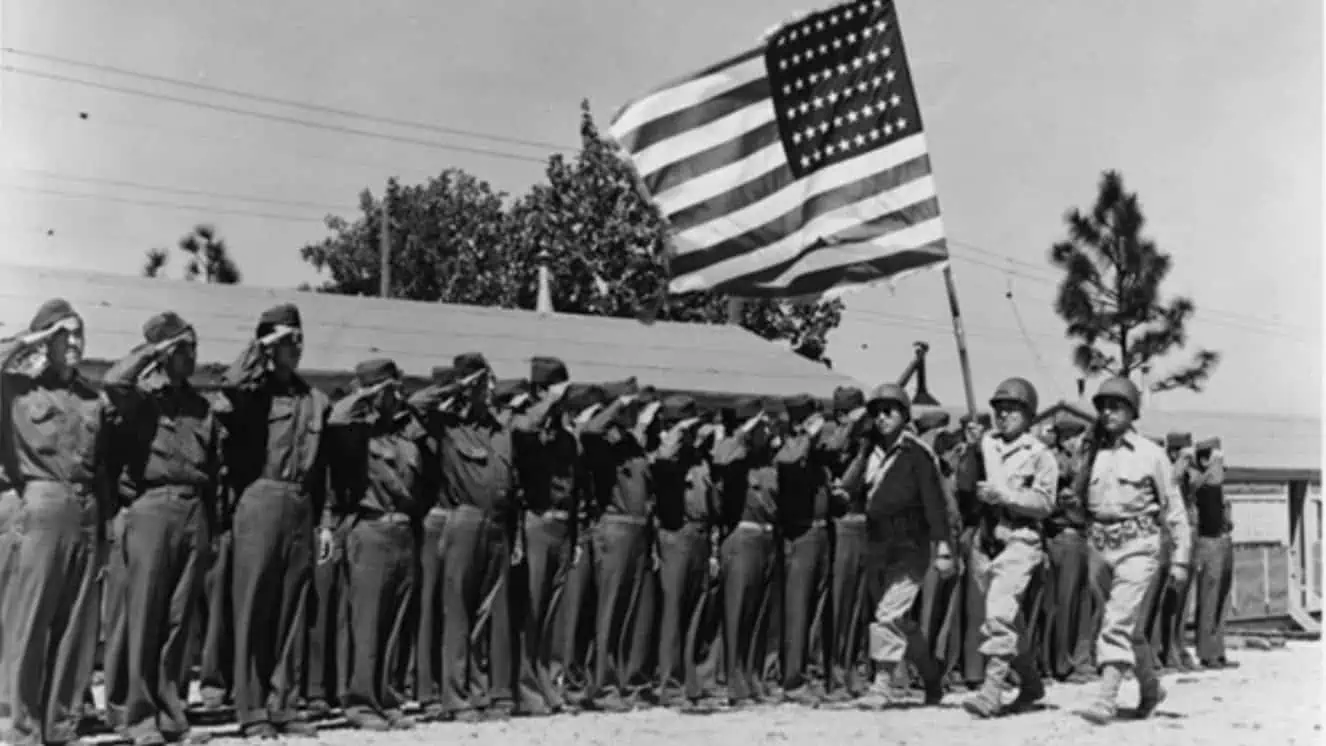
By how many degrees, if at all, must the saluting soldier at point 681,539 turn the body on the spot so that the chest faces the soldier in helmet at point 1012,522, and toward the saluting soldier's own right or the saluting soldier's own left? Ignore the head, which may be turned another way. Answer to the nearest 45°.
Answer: approximately 45° to the saluting soldier's own left

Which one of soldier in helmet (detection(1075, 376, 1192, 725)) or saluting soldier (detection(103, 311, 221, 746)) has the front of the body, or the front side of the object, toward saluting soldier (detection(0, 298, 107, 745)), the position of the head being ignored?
the soldier in helmet

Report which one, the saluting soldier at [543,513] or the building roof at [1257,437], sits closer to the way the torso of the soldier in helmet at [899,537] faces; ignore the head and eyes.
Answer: the saluting soldier

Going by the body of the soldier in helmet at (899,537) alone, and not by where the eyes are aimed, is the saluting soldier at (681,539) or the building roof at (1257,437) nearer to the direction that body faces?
the saluting soldier

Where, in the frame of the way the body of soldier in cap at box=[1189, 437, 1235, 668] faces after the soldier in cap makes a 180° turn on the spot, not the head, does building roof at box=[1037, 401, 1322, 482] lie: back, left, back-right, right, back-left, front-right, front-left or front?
front-right

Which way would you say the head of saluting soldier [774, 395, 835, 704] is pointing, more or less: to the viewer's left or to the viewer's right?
to the viewer's right

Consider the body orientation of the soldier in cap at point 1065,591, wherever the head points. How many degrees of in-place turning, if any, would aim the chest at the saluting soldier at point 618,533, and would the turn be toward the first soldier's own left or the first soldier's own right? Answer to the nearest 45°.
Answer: approximately 90° to the first soldier's own right

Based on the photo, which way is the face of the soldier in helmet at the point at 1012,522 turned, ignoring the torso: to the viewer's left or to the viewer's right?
to the viewer's left
